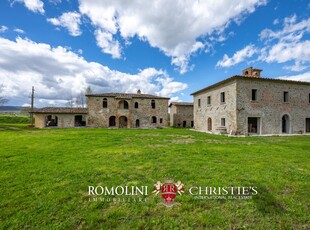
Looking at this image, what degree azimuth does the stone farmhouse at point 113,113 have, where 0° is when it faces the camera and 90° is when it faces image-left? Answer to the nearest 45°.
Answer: approximately 0°

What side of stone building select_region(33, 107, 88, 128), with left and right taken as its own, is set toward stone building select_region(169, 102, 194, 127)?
left

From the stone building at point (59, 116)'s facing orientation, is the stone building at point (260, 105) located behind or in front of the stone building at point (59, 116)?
in front

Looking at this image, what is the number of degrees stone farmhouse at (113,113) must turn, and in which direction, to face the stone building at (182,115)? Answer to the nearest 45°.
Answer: approximately 90° to its left

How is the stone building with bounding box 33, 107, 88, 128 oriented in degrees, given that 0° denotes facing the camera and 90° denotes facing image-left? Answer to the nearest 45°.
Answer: approximately 0°

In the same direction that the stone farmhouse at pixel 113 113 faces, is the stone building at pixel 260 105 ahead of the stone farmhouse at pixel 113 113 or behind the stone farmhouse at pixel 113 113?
ahead
